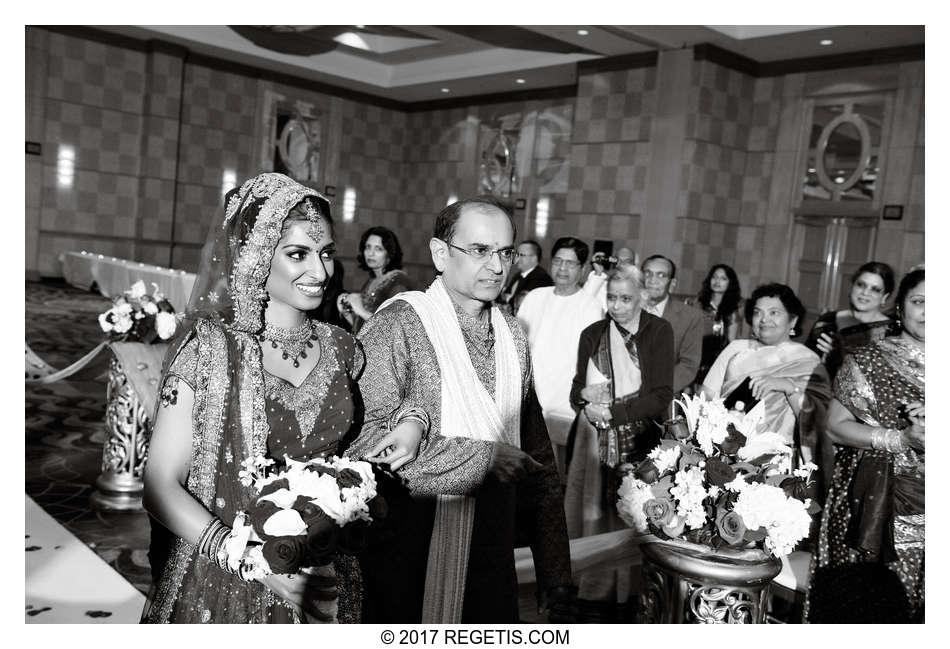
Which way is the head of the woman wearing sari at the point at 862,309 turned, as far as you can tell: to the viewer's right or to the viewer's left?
to the viewer's left

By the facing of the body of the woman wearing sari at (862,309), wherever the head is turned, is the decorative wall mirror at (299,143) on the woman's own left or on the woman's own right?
on the woman's own right

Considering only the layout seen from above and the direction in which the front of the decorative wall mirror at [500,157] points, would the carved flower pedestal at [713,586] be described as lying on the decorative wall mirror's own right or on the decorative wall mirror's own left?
on the decorative wall mirror's own left

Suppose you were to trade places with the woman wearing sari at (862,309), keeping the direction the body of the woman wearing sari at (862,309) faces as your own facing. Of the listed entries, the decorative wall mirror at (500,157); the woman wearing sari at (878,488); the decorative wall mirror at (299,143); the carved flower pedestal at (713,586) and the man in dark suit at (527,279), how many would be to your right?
3

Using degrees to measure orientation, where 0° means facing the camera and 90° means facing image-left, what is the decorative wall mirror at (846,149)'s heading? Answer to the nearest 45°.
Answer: approximately 45°

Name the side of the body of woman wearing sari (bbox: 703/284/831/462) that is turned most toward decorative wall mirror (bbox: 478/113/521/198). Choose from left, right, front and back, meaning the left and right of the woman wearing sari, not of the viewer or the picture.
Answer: right

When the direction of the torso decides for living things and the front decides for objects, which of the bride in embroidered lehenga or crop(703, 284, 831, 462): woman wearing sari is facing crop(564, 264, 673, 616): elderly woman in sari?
the woman wearing sari

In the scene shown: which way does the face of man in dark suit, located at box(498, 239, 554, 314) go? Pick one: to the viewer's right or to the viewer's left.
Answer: to the viewer's left

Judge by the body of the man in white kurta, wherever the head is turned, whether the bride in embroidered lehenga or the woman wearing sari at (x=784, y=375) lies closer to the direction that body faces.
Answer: the bride in embroidered lehenga
